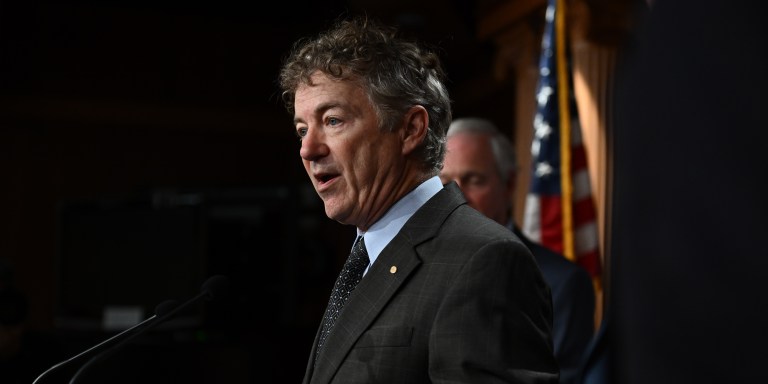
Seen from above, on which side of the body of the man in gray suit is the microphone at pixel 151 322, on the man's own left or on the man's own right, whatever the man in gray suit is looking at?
on the man's own right

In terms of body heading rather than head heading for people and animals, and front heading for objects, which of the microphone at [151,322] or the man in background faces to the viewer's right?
the microphone

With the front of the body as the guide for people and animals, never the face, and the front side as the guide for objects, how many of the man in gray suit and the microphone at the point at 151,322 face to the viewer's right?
1

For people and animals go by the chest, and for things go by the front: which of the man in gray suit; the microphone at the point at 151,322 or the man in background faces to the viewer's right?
the microphone

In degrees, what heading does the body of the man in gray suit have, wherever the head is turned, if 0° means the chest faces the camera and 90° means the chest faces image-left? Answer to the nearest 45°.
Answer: approximately 45°

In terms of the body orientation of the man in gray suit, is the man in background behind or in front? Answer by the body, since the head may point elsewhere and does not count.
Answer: behind

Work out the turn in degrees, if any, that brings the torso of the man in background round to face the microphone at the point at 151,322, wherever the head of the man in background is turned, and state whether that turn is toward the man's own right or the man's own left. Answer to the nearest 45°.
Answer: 0° — they already face it

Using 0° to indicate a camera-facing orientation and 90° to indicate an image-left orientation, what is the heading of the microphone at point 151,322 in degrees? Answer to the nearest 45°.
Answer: approximately 270°
